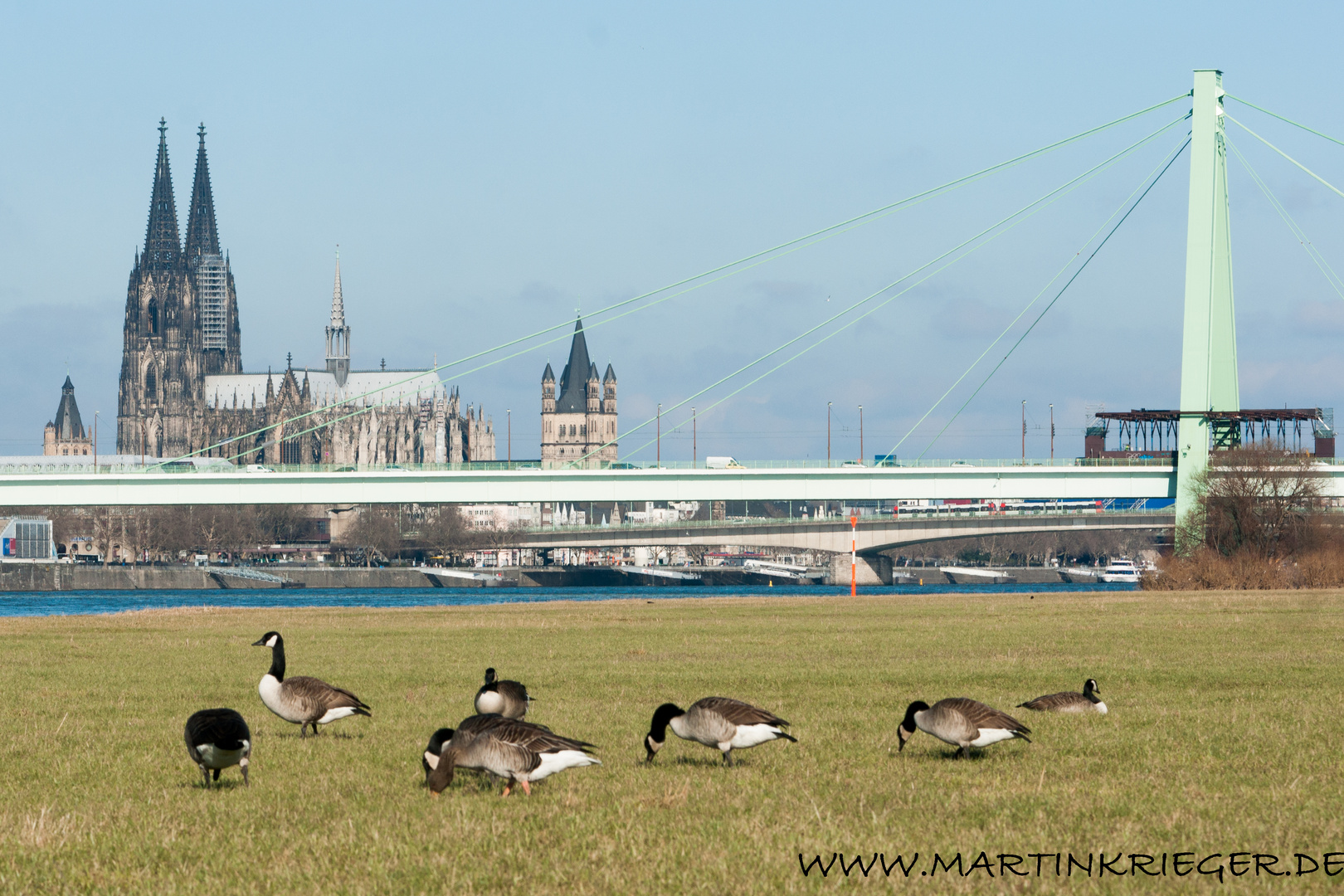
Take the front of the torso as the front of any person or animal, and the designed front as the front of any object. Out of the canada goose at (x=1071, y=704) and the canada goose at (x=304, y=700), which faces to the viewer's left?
the canada goose at (x=304, y=700)

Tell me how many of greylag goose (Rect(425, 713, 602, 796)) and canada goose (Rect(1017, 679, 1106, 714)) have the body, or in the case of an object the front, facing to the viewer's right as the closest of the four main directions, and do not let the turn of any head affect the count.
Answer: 1

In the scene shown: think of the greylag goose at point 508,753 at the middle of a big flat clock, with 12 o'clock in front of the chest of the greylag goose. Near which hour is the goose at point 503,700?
The goose is roughly at 3 o'clock from the greylag goose.

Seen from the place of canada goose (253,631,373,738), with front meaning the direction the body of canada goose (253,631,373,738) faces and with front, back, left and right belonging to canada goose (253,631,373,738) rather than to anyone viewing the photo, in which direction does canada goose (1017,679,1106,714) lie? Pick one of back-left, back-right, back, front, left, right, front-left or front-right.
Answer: back

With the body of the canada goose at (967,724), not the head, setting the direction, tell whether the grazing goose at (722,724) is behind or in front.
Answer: in front

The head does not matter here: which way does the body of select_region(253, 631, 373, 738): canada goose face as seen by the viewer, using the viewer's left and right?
facing to the left of the viewer

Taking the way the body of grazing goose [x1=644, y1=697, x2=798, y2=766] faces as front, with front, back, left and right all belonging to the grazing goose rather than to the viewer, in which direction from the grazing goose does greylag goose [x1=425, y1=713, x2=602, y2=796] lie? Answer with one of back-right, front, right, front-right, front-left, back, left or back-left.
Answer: front-left

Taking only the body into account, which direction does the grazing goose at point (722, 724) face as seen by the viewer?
to the viewer's left

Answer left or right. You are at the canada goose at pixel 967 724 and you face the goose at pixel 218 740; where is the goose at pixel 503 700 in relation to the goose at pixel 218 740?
right

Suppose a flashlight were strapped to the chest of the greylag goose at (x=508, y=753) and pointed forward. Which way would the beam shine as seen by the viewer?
to the viewer's left

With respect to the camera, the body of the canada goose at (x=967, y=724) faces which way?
to the viewer's left

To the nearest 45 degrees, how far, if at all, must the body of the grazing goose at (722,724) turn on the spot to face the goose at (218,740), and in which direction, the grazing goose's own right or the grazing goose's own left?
0° — it already faces it
